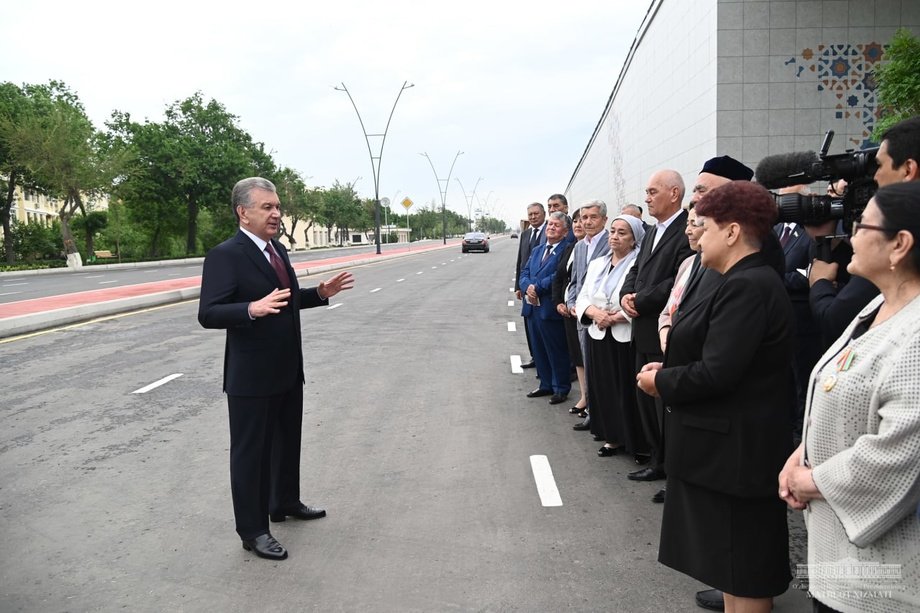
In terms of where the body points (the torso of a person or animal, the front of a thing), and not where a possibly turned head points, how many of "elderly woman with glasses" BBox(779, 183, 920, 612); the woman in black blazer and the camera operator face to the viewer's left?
3

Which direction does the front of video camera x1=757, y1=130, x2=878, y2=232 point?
to the viewer's left

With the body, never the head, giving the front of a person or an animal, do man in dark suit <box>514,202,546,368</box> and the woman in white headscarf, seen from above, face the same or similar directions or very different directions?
same or similar directions

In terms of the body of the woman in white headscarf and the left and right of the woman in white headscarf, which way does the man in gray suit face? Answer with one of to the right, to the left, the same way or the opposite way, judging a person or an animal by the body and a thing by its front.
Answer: the same way

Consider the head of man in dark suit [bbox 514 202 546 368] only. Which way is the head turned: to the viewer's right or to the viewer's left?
to the viewer's left

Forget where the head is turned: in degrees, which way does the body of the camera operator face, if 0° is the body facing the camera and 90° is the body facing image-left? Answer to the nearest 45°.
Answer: approximately 90°

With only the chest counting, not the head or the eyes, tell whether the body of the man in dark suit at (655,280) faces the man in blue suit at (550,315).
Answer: no

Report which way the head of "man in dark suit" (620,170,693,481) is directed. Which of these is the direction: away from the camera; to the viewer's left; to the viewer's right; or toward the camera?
to the viewer's left

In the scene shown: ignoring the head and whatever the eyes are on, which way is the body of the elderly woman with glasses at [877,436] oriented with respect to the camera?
to the viewer's left

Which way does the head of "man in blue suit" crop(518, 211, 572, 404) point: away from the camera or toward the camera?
toward the camera

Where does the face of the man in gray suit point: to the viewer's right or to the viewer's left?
to the viewer's left

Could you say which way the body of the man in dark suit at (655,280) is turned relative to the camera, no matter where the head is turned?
to the viewer's left

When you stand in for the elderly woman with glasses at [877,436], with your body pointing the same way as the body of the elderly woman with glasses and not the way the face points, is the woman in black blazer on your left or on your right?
on your right

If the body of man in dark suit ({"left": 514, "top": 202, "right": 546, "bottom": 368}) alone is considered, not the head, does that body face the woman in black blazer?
no

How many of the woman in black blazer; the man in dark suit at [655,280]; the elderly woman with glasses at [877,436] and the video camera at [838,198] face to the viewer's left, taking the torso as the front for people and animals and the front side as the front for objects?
4

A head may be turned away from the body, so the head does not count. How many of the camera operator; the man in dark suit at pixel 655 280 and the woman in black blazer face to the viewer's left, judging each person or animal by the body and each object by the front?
3
